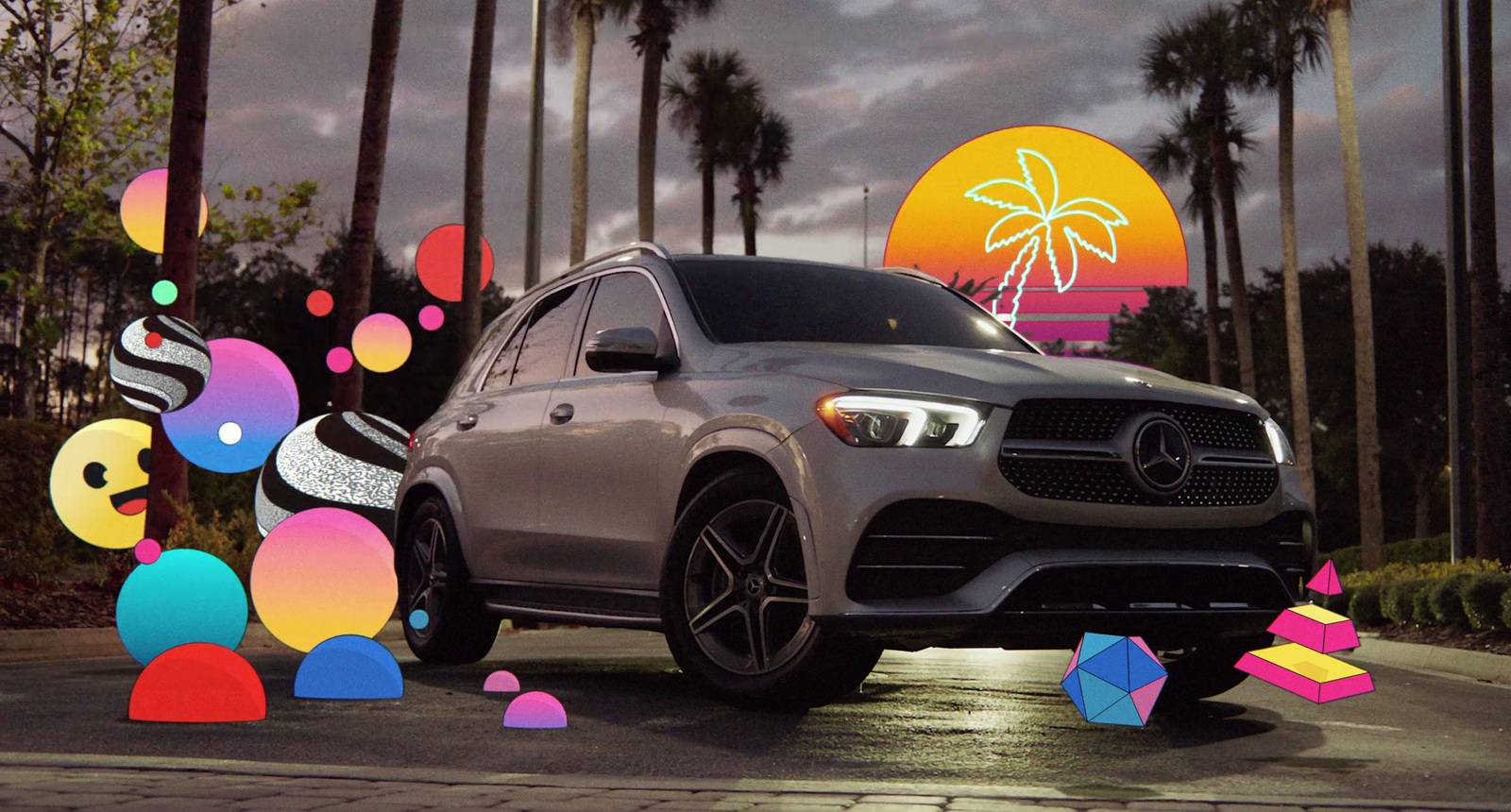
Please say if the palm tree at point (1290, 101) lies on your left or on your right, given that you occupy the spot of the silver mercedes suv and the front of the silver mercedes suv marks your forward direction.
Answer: on your left

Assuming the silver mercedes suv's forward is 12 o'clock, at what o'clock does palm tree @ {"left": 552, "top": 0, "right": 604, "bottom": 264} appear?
The palm tree is roughly at 7 o'clock from the silver mercedes suv.

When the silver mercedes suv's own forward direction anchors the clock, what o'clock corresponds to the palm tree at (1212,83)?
The palm tree is roughly at 8 o'clock from the silver mercedes suv.

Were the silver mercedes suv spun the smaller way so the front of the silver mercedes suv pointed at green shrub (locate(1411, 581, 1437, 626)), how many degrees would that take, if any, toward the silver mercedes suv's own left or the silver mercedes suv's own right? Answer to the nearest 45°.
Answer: approximately 90° to the silver mercedes suv's own left

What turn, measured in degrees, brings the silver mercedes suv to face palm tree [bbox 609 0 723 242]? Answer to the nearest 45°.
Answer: approximately 135° to its left

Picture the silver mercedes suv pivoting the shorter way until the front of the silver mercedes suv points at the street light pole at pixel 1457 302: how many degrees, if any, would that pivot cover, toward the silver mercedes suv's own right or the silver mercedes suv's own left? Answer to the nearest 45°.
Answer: approximately 90° to the silver mercedes suv's own left

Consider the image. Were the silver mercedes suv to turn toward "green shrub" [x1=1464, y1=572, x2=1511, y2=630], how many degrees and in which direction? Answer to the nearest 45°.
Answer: approximately 90° to its left
